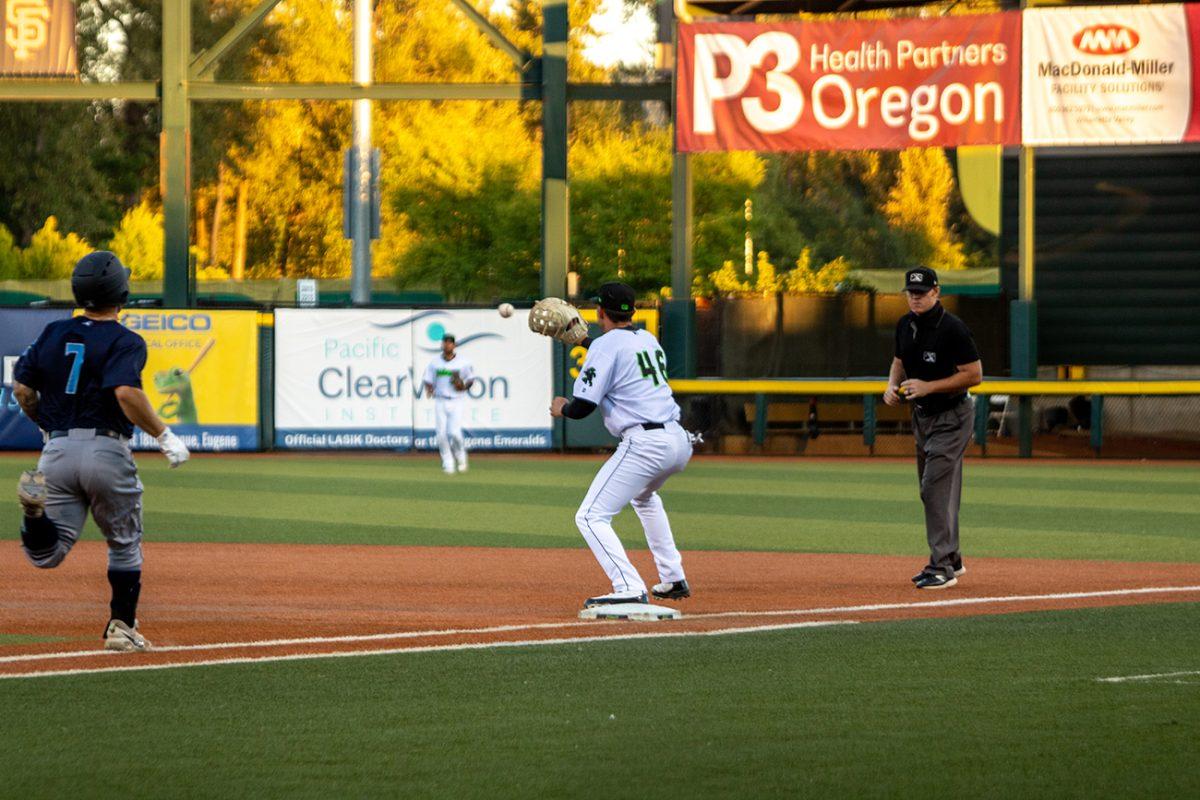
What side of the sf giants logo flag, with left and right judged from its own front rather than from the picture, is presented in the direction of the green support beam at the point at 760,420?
left

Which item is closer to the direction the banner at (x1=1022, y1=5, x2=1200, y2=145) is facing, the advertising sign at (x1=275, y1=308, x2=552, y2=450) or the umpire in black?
the umpire in black

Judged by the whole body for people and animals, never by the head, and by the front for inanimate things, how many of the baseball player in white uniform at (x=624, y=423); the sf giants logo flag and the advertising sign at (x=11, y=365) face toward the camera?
2

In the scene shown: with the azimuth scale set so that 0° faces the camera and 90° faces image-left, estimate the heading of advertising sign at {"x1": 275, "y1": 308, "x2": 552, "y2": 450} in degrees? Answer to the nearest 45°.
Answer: approximately 0°

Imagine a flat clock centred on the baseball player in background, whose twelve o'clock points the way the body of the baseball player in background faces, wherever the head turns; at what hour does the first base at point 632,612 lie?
The first base is roughly at 12 o'clock from the baseball player in background.

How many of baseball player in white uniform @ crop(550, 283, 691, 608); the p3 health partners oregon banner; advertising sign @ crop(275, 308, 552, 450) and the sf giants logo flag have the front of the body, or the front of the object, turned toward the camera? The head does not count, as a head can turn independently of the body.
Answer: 3

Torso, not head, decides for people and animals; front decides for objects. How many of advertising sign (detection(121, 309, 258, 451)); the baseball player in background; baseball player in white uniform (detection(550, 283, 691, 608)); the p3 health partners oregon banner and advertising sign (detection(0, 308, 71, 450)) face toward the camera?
4

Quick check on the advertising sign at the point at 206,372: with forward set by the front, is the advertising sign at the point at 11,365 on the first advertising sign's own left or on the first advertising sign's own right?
on the first advertising sign's own right

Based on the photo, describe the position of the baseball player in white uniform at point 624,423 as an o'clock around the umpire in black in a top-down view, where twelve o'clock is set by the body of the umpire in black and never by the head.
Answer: The baseball player in white uniform is roughly at 12 o'clock from the umpire in black.

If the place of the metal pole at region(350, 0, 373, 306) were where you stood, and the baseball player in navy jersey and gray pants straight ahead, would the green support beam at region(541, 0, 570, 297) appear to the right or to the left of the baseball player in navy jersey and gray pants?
left
